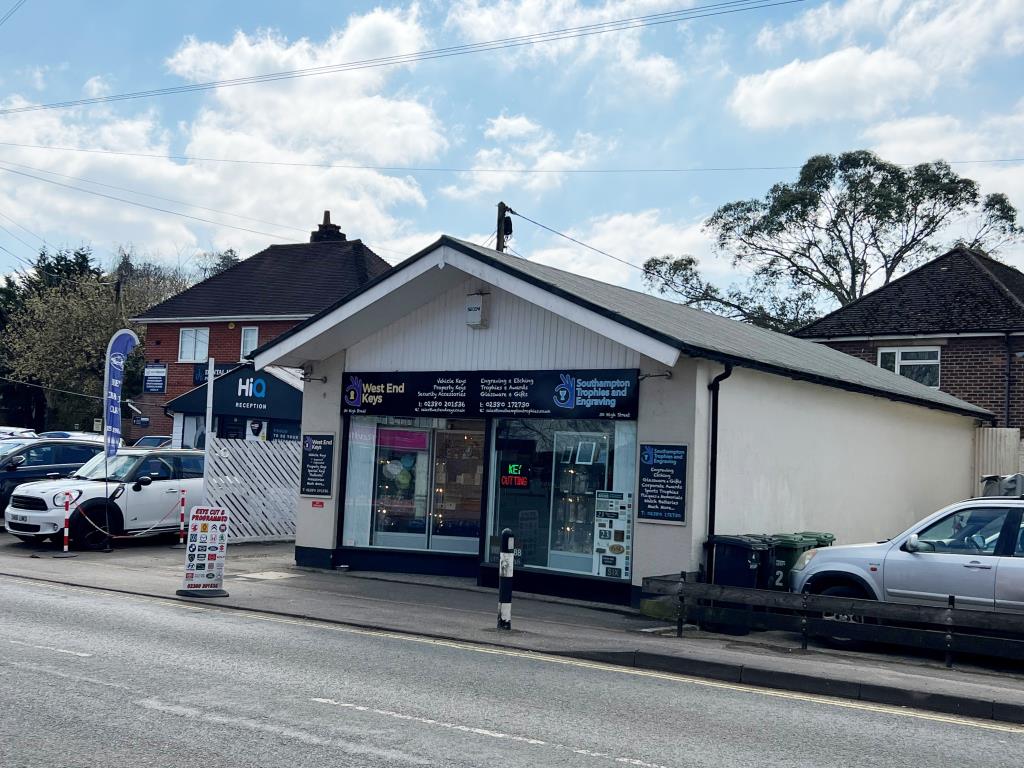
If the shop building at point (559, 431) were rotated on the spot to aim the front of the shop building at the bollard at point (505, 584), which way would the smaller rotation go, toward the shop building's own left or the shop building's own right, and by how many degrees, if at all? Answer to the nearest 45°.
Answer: approximately 45° to the shop building's own left

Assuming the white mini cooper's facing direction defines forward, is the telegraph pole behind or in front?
behind

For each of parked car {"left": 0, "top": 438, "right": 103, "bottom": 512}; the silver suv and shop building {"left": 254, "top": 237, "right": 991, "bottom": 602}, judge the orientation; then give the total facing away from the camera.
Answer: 0

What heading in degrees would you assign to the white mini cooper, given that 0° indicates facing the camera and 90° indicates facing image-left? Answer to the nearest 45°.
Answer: approximately 45°

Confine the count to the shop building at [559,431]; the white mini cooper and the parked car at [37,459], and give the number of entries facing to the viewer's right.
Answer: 0

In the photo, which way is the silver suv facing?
to the viewer's left

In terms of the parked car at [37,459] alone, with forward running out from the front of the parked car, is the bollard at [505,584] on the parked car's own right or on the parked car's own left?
on the parked car's own left

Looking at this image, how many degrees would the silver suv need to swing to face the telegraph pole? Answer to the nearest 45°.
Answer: approximately 45° to its right

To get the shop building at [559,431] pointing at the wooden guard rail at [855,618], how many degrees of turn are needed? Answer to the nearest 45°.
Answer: approximately 90° to its left

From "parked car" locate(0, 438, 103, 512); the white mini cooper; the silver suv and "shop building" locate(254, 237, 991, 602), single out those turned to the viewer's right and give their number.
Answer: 0
